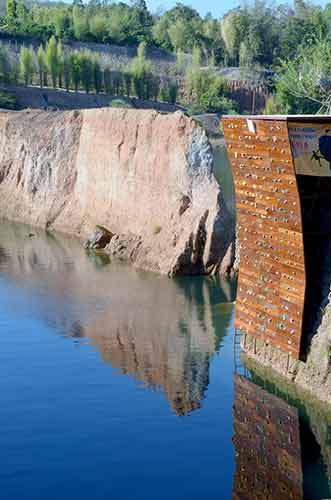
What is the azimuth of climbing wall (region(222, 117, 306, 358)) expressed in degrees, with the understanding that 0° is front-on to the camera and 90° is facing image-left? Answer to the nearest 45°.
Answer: approximately 45°

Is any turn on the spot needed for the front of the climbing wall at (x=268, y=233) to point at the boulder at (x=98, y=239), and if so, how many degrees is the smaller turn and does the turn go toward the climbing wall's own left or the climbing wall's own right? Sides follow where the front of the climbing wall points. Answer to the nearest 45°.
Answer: approximately 90° to the climbing wall's own right

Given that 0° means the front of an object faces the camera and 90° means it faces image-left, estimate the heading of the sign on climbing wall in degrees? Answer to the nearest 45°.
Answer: approximately 0°
